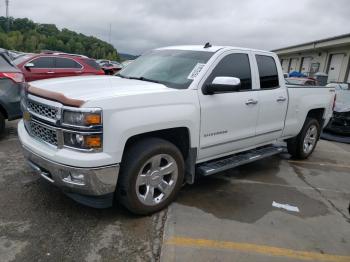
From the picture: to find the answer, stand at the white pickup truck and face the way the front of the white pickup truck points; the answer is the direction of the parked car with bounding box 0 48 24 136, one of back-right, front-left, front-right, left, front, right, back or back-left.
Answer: right

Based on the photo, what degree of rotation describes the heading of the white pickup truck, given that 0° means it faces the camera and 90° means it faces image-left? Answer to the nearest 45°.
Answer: approximately 45°

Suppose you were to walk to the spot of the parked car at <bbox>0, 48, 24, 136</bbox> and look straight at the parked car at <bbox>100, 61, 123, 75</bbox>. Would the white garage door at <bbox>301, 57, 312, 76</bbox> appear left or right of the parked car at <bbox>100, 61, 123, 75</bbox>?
right

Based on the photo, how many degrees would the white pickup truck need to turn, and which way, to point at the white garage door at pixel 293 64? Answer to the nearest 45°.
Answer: approximately 135° to its right

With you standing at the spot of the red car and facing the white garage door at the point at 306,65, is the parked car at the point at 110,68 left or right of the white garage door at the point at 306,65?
left

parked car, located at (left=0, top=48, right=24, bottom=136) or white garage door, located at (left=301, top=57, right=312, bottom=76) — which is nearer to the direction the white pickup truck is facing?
the parked car

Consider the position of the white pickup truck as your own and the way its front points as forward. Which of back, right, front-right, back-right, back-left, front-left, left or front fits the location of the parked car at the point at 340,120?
back

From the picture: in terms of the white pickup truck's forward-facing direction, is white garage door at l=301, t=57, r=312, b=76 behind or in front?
behind
